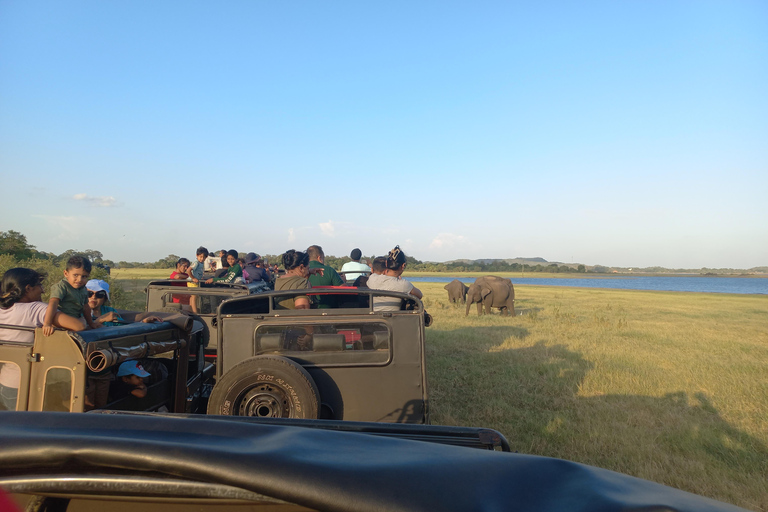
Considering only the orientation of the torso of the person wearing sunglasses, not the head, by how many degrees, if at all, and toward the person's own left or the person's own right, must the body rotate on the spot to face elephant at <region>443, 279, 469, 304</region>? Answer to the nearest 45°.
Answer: approximately 180°

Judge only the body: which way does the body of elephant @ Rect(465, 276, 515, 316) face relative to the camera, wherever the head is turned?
to the viewer's left

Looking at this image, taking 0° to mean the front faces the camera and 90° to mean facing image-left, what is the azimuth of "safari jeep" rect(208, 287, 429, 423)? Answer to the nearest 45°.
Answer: approximately 180°

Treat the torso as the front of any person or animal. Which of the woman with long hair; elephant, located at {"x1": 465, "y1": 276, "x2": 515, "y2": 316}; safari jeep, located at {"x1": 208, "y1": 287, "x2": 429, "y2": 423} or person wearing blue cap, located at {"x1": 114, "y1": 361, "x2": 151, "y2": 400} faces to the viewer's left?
the elephant

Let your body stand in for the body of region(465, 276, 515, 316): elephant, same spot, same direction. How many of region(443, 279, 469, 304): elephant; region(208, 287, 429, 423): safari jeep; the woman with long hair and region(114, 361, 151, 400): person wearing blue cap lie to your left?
3

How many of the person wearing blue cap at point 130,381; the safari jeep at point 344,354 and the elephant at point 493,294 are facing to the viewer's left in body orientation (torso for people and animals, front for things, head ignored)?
1

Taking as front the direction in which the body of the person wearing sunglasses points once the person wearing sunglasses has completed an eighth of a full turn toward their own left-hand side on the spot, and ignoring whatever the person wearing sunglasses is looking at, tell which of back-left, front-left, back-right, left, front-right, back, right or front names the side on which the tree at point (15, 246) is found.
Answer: back

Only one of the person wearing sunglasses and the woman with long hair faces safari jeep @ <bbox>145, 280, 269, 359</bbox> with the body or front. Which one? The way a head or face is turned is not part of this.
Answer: the woman with long hair

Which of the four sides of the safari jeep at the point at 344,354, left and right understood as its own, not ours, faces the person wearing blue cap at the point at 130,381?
left

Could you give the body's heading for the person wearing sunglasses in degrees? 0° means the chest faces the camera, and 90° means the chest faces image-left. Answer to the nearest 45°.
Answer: approximately 45°

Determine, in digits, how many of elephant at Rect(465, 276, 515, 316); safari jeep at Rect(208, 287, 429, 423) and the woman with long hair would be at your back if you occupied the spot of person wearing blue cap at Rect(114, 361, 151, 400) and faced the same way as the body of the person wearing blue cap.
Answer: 1
